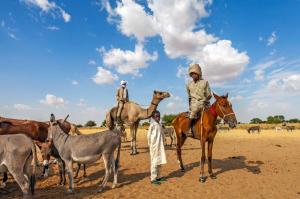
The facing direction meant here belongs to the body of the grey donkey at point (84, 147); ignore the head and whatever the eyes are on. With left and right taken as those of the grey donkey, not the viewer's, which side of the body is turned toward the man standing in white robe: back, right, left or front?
back

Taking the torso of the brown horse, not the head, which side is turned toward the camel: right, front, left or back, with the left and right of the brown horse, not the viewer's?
back

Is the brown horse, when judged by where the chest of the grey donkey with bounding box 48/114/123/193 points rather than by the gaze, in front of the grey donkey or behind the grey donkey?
behind

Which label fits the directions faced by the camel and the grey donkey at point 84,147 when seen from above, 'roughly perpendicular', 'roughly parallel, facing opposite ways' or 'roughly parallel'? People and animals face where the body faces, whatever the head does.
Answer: roughly parallel, facing opposite ways

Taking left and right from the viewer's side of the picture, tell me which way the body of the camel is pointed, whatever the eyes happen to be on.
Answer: facing to the right of the viewer

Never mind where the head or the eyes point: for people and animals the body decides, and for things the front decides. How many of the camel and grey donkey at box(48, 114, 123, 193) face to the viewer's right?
1

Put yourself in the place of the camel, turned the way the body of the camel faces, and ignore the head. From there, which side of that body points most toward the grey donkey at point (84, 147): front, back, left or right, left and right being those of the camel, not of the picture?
right

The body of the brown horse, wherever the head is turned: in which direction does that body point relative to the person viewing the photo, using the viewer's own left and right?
facing the viewer and to the right of the viewer

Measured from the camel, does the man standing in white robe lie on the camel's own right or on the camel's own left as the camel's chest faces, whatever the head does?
on the camel's own right

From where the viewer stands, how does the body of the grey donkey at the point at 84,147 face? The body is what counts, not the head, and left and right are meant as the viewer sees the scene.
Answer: facing to the left of the viewer

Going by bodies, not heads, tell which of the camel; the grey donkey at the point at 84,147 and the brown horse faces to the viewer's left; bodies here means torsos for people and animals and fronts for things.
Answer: the grey donkey
